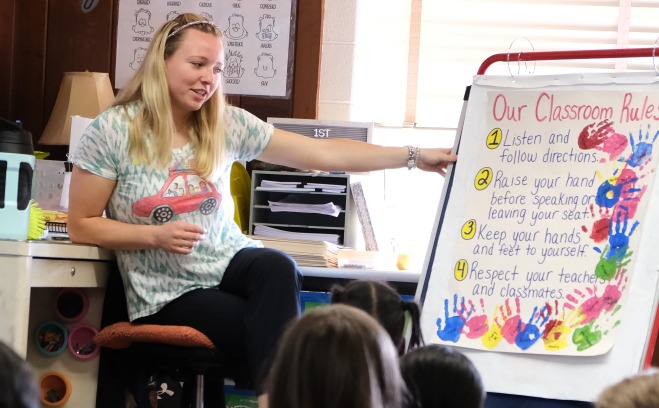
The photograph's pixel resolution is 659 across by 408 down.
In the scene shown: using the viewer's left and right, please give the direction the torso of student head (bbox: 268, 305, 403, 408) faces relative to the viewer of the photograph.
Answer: facing away from the viewer

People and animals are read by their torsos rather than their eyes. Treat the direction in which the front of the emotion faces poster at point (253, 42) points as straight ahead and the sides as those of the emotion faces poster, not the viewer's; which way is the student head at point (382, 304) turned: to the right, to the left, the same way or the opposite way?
the opposite way

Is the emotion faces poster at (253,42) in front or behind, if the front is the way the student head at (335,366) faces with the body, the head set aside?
in front

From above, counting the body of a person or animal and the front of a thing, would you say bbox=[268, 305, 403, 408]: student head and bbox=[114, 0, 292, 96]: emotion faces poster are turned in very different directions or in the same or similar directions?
very different directions

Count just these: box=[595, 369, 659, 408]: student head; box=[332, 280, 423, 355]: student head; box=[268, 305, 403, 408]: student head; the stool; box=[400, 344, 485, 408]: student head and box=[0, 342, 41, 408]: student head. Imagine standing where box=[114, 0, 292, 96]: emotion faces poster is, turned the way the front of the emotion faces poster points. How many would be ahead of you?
6

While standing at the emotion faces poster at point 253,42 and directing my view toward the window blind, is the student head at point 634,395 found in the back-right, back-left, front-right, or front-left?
front-right

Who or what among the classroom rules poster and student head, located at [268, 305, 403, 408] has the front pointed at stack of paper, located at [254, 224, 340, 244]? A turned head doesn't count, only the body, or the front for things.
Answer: the student head

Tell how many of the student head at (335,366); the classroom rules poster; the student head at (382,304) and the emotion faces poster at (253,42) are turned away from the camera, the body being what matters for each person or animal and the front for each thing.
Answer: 2

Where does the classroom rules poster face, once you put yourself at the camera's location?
facing the viewer

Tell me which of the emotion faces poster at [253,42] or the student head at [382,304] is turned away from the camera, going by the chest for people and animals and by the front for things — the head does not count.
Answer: the student head

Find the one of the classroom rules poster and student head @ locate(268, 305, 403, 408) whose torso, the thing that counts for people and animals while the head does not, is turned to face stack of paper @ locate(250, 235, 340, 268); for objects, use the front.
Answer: the student head

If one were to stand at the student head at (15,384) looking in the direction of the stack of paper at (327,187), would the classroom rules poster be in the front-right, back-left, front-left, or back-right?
front-right

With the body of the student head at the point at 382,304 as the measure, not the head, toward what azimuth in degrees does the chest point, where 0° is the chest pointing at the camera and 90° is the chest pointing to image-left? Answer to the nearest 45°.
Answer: approximately 180°

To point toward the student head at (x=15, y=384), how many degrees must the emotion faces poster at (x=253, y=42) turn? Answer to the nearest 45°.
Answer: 0° — it already faces them

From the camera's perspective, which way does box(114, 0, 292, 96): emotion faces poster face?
toward the camera

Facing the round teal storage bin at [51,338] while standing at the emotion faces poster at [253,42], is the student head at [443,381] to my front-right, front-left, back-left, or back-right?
front-left
